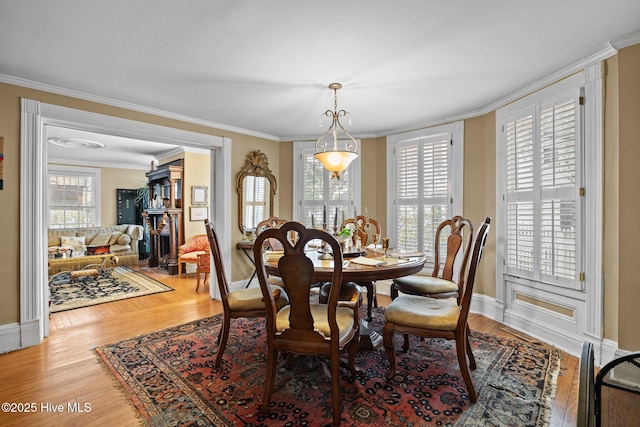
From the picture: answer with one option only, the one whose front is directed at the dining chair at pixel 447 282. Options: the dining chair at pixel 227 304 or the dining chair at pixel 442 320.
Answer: the dining chair at pixel 227 304

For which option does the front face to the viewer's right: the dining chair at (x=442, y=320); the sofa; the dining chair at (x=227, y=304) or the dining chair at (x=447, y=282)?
the dining chair at (x=227, y=304)

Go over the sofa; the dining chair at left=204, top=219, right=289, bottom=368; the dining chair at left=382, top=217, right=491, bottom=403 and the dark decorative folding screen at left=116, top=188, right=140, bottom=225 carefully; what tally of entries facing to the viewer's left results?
1

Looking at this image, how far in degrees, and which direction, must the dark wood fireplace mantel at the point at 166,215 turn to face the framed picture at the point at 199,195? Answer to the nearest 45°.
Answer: approximately 90° to its left

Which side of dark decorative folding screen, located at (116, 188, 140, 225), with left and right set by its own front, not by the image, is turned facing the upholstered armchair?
front

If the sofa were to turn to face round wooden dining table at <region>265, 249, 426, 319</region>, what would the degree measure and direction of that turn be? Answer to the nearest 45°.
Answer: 0° — it already faces it

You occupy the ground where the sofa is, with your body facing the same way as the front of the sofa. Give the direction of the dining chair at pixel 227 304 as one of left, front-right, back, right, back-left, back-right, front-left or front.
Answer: front

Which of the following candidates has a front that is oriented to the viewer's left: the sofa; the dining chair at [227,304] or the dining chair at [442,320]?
the dining chair at [442,320]

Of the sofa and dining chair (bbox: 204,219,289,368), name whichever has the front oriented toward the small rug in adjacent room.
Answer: the sofa

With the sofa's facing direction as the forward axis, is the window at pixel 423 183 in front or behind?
in front

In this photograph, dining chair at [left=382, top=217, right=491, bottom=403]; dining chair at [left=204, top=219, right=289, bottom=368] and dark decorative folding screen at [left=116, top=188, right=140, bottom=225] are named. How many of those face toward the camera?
1

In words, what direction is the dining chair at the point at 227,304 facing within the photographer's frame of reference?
facing to the right of the viewer

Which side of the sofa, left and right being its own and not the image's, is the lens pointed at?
front

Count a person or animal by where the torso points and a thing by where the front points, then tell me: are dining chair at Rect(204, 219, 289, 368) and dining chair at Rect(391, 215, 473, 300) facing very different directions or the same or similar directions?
very different directions

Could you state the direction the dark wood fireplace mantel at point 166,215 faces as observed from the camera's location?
facing the viewer and to the left of the viewer

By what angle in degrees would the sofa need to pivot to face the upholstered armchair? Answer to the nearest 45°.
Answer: approximately 45° to its left

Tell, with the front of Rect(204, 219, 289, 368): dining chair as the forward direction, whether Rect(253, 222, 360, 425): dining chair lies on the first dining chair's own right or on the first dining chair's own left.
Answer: on the first dining chair's own right

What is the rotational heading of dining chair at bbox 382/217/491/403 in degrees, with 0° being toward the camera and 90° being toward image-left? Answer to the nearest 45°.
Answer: approximately 90°

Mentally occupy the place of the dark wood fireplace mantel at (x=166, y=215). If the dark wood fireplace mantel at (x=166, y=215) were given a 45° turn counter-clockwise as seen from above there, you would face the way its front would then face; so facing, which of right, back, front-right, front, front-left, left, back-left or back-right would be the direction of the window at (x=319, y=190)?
front-left

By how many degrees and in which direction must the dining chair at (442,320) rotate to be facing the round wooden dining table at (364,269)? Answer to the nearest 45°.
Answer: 0° — it already faces it
